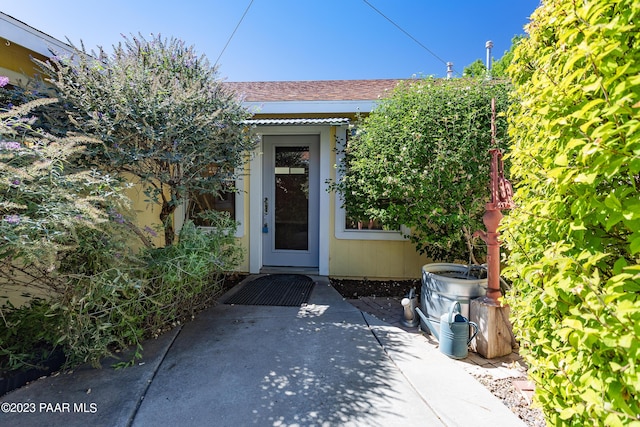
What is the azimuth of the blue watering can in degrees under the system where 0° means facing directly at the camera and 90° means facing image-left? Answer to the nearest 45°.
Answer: approximately 90°

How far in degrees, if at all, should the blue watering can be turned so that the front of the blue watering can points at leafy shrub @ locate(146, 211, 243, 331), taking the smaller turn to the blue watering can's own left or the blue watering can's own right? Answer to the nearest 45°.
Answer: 0° — it already faces it
